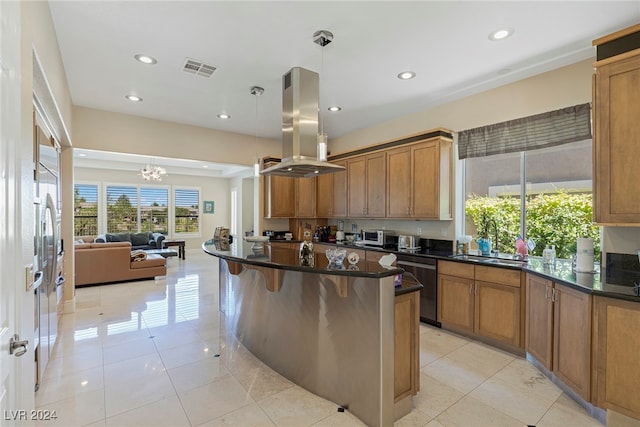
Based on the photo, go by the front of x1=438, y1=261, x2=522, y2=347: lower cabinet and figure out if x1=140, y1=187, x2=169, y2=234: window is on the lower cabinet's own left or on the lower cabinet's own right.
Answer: on the lower cabinet's own right

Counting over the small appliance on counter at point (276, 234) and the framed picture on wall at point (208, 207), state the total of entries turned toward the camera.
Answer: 2

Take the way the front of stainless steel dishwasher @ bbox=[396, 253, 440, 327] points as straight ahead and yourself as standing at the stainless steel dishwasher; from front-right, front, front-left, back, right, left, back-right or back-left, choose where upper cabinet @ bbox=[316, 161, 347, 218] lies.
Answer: right

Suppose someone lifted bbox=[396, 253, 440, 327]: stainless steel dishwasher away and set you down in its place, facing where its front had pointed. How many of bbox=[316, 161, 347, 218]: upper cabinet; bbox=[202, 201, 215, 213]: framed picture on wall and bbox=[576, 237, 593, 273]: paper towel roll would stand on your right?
2

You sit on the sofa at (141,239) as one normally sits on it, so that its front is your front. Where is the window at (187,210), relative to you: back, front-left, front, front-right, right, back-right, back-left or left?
back-left

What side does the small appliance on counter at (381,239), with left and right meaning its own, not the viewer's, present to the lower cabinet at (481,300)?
left

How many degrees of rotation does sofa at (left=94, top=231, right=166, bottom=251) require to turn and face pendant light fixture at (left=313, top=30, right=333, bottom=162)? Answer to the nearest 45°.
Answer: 0° — it already faces it
